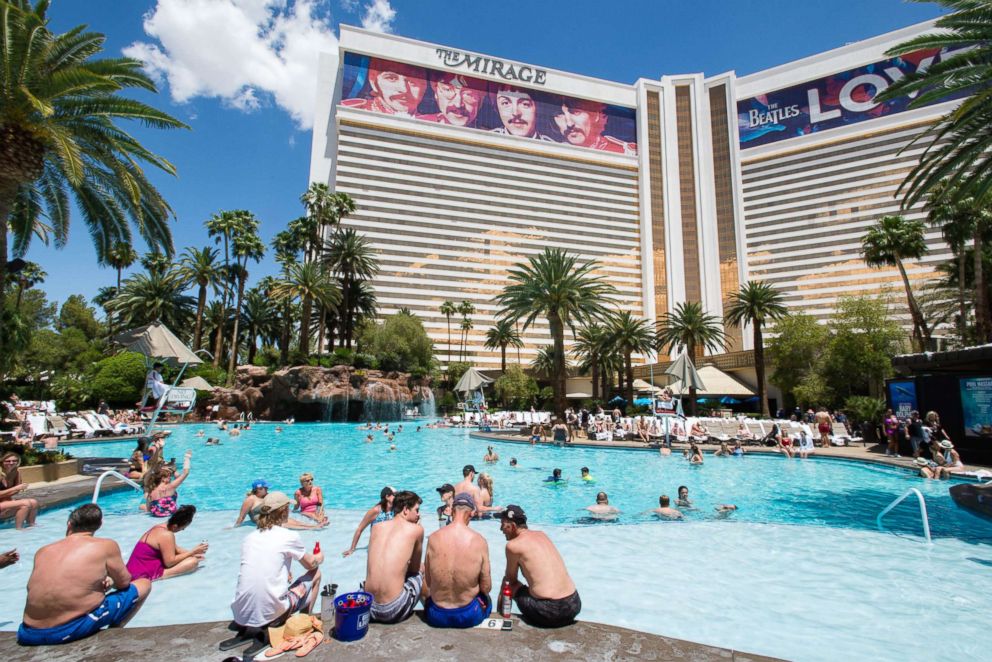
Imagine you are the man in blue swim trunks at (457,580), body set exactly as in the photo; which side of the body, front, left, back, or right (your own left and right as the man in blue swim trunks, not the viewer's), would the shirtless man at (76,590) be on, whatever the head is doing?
left

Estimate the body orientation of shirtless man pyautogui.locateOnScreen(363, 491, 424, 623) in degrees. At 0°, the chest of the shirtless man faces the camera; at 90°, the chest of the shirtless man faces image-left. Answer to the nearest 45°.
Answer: approximately 225°

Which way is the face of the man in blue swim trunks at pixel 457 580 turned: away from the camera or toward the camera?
away from the camera

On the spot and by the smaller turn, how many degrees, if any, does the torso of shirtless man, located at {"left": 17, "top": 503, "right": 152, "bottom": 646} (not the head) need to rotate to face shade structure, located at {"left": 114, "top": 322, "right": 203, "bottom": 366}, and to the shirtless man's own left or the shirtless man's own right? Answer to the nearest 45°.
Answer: approximately 45° to the shirtless man's own left

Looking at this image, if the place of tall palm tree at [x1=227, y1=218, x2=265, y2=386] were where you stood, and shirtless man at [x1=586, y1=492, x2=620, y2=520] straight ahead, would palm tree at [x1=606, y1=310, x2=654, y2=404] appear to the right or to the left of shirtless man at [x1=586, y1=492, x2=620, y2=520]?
left

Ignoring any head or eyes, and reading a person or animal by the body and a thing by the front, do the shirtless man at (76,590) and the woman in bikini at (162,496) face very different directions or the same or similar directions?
same or similar directions

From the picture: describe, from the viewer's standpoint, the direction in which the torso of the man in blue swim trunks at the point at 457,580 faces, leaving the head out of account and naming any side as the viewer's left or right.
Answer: facing away from the viewer

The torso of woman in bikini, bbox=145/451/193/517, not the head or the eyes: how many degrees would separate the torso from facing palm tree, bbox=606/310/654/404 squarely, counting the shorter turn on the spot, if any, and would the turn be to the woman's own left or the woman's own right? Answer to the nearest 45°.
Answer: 0° — they already face it

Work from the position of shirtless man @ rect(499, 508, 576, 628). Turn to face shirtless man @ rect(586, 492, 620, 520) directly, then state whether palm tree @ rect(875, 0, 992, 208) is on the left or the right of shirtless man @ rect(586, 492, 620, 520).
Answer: right

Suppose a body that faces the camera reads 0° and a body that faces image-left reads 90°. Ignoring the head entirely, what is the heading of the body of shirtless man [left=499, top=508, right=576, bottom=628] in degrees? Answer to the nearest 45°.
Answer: approximately 135°

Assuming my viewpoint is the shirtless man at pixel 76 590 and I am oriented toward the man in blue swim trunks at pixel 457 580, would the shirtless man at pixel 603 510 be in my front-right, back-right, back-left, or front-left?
front-left

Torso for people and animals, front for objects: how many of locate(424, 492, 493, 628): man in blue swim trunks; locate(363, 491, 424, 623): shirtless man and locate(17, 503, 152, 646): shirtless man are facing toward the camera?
0

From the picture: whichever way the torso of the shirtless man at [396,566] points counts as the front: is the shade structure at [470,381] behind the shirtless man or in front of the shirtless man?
in front
